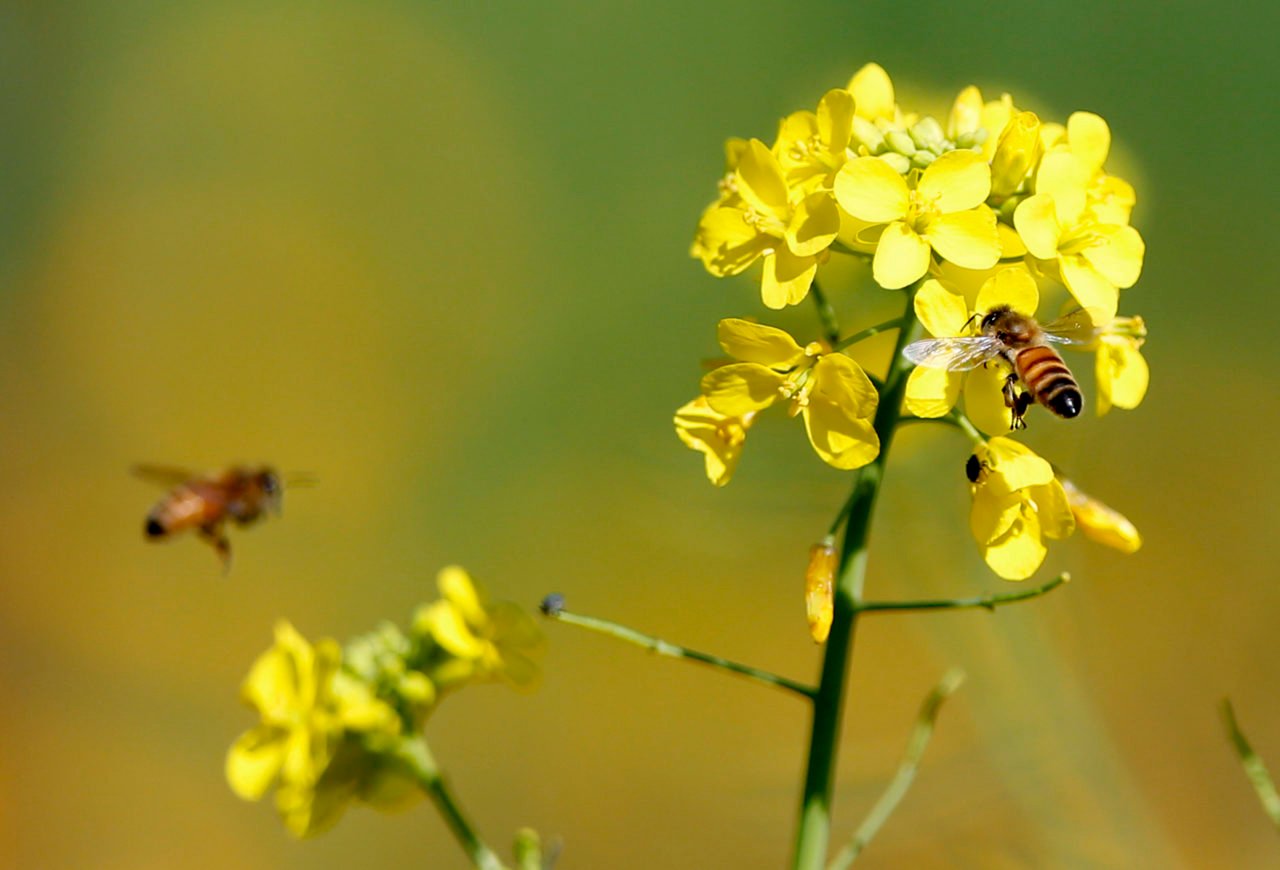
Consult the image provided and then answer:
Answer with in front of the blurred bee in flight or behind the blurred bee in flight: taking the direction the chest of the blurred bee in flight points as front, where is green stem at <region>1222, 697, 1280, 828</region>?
in front

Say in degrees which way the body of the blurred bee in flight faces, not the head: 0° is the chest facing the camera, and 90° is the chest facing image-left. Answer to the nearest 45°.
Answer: approximately 270°

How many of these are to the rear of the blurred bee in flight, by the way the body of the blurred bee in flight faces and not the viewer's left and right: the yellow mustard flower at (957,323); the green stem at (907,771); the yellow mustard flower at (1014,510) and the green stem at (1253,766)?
0

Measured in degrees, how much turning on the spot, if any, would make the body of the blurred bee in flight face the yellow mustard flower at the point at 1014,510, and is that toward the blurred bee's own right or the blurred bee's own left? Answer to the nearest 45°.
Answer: approximately 45° to the blurred bee's own right

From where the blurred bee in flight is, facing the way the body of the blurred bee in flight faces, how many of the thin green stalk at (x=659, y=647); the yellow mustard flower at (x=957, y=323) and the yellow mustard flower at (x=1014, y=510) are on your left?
0

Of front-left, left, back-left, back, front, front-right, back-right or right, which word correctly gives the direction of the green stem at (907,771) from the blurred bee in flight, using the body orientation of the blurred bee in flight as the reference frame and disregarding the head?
front-right

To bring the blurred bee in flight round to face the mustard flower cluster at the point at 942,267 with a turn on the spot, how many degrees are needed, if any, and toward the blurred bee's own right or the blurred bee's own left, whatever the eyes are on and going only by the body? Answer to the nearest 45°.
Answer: approximately 45° to the blurred bee's own right

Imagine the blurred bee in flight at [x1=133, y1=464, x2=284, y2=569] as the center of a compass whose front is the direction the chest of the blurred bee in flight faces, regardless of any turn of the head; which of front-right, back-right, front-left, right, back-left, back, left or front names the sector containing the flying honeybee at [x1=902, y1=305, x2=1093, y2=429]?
front-right

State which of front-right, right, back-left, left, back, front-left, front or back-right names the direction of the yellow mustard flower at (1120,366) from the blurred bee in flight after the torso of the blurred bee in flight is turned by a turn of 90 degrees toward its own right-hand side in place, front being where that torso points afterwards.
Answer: front-left
